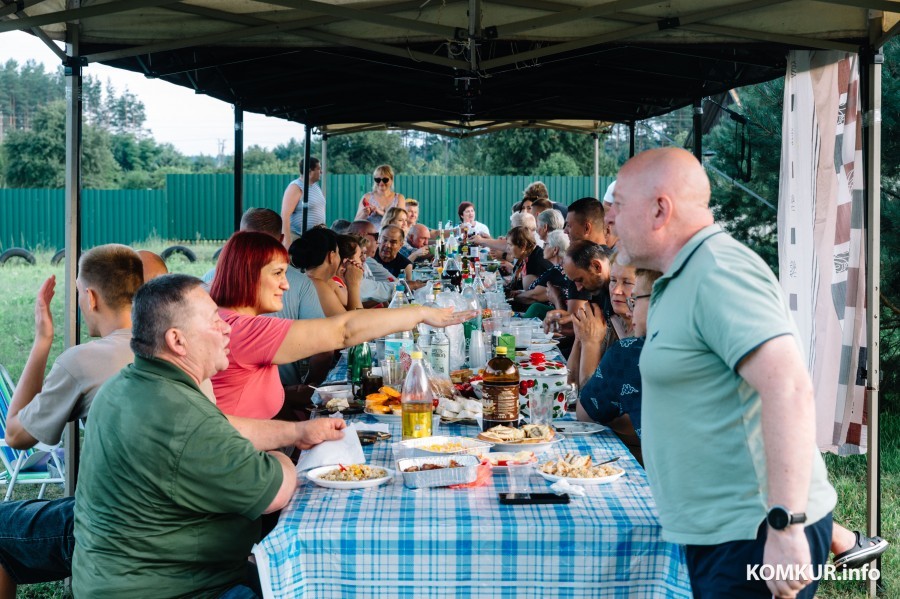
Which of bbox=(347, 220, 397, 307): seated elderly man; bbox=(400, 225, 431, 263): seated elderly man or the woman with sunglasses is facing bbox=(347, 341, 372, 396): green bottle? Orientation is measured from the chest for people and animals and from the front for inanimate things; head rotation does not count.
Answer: the woman with sunglasses

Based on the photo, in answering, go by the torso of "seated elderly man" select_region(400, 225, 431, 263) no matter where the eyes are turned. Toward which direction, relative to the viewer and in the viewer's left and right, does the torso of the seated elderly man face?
facing to the right of the viewer

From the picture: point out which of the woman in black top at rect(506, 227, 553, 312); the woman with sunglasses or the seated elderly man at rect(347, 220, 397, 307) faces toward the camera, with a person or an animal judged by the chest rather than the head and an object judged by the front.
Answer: the woman with sunglasses

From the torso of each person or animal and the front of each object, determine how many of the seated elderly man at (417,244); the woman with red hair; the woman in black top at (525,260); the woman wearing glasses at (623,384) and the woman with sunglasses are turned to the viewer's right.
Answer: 2

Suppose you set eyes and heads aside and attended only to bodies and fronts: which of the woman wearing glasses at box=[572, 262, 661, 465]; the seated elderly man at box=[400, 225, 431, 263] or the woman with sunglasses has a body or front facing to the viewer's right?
the seated elderly man

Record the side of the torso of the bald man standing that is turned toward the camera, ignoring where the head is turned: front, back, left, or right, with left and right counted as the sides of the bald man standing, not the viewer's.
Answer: left

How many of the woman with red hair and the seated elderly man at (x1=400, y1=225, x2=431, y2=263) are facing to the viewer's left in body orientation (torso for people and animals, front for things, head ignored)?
0

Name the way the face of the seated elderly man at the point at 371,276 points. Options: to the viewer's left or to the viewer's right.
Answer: to the viewer's right

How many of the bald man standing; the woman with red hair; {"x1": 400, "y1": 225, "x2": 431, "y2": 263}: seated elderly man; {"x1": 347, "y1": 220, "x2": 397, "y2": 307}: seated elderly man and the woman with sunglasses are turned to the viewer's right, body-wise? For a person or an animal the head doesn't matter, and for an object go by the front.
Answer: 3

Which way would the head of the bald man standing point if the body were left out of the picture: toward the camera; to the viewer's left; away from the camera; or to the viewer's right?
to the viewer's left

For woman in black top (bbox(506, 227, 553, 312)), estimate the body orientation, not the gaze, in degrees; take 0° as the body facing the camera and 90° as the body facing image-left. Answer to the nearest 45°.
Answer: approximately 90°

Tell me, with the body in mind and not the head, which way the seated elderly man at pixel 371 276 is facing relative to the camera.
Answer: to the viewer's right

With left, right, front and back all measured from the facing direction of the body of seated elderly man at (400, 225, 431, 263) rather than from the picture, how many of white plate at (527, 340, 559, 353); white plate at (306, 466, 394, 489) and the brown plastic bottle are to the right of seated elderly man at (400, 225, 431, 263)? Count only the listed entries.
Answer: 3

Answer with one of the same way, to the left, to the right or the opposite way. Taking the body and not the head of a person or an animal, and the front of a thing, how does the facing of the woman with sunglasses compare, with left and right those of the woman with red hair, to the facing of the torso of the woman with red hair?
to the right

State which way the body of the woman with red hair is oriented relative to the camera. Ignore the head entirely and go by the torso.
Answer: to the viewer's right

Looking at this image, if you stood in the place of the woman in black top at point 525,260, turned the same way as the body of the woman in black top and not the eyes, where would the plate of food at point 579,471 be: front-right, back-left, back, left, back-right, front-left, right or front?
left

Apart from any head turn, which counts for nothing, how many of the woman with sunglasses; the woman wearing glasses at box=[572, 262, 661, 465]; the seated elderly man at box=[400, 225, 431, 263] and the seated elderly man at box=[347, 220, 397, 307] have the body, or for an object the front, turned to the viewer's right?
2

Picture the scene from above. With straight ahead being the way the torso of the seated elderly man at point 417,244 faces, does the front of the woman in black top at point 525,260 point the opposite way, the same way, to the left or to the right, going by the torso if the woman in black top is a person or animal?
the opposite way

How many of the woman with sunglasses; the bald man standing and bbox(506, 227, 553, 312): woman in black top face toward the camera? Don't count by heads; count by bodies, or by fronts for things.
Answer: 1

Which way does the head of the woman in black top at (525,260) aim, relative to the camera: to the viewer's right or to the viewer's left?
to the viewer's left
